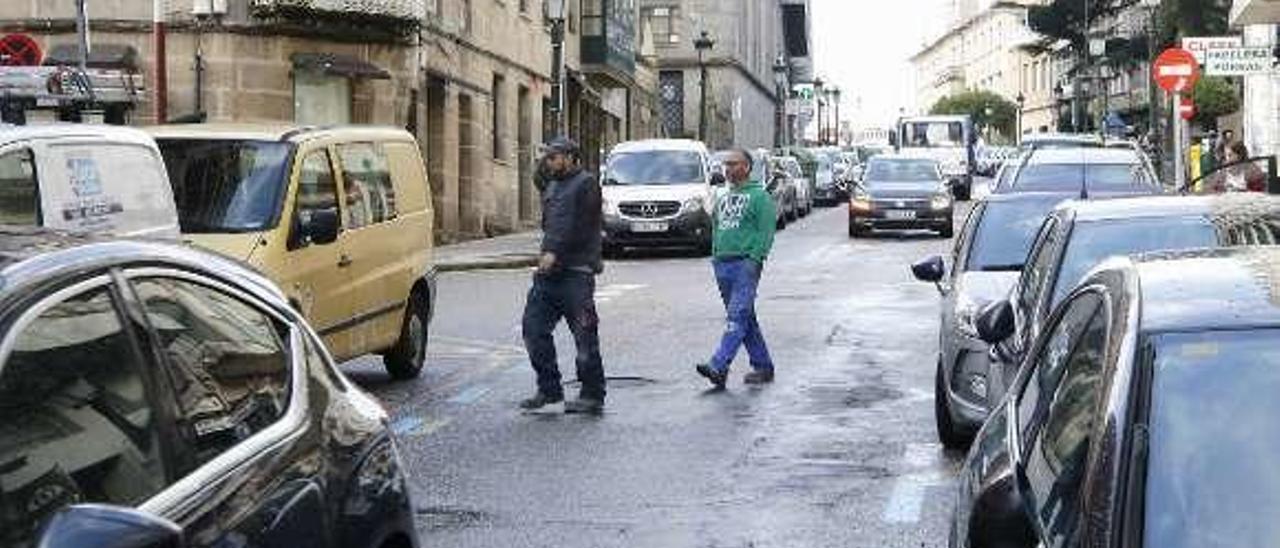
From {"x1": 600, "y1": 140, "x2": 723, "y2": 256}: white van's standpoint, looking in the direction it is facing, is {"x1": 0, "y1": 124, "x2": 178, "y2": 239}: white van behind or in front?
in front

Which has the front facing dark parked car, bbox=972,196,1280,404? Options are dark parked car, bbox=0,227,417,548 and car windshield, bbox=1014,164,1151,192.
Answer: the car windshield

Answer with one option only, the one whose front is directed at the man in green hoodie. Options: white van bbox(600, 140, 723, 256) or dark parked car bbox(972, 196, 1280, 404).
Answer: the white van

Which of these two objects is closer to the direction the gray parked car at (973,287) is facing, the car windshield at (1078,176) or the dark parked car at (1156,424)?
the dark parked car

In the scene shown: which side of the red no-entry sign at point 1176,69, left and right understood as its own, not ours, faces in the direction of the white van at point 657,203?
right

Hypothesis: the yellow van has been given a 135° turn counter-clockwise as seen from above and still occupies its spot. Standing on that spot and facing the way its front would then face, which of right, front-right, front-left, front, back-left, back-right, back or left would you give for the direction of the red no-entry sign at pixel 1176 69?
front-left

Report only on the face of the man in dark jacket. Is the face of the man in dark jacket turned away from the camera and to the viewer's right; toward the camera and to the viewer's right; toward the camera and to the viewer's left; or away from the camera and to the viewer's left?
toward the camera and to the viewer's left

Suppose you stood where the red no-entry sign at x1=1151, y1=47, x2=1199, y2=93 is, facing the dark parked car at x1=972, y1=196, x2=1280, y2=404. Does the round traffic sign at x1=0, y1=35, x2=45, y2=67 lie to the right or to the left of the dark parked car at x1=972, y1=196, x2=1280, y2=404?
right

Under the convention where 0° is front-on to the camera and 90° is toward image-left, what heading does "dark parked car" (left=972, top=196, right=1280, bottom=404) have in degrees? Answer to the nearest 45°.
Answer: approximately 45°

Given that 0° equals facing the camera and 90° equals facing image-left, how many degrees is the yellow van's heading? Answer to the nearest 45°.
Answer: approximately 45°
